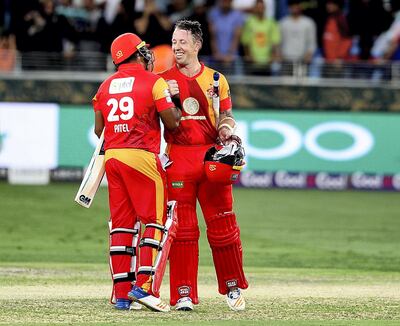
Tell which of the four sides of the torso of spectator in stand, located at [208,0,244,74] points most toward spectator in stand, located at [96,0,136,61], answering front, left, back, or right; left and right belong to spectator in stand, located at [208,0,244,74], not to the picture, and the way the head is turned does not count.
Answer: right

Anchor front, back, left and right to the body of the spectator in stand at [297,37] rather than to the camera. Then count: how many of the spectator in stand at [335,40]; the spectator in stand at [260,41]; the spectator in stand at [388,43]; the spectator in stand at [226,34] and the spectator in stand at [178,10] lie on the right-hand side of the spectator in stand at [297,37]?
3

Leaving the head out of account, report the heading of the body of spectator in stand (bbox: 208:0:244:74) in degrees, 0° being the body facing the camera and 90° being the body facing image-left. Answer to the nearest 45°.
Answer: approximately 0°

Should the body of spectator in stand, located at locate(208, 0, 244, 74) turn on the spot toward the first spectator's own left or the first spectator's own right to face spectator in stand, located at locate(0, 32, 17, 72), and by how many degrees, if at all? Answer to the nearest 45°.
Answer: approximately 90° to the first spectator's own right

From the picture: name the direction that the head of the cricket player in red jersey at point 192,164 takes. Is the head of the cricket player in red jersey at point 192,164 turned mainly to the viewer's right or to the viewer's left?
to the viewer's left

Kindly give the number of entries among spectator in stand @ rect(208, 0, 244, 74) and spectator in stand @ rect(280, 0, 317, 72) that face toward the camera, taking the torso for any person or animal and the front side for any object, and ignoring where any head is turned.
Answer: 2
